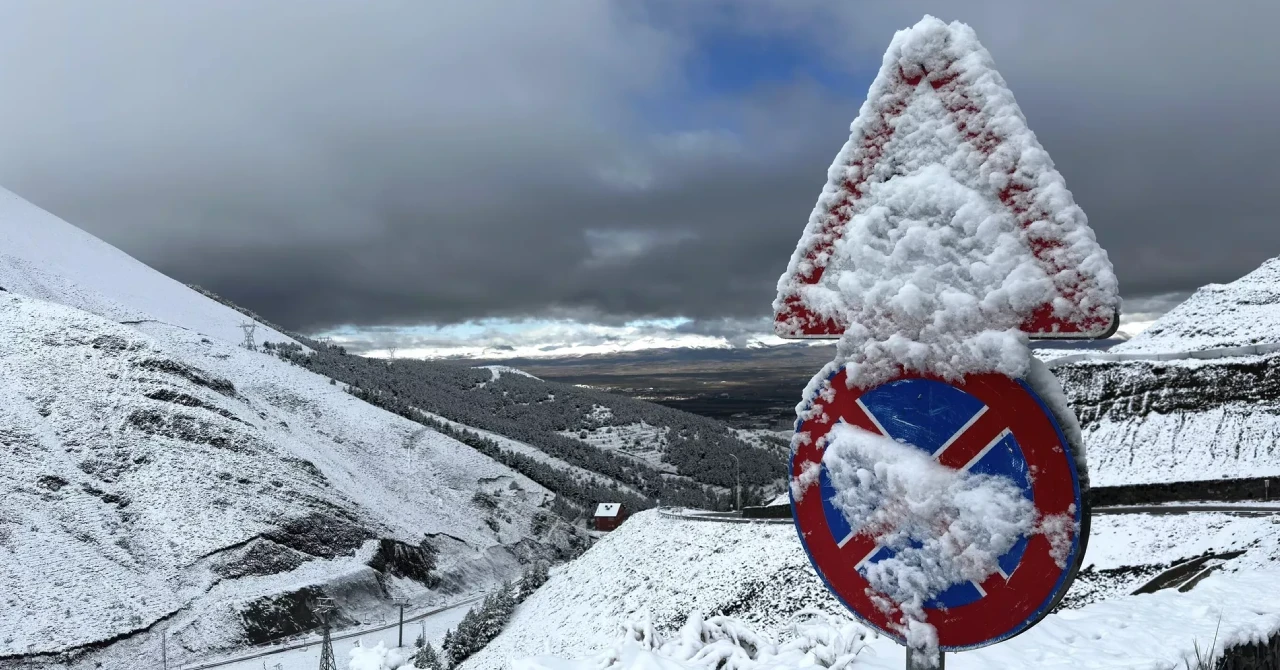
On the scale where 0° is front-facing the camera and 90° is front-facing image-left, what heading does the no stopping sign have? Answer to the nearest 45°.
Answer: approximately 0°

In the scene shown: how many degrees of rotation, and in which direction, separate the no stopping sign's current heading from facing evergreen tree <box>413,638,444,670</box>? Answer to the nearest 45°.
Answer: approximately 135° to its right

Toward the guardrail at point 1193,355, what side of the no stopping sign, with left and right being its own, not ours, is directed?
back

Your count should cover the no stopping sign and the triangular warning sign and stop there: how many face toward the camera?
2

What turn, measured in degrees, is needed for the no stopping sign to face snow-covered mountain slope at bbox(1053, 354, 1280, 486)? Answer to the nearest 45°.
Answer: approximately 180°

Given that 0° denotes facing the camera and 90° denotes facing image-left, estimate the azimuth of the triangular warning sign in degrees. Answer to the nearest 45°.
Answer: approximately 0°
